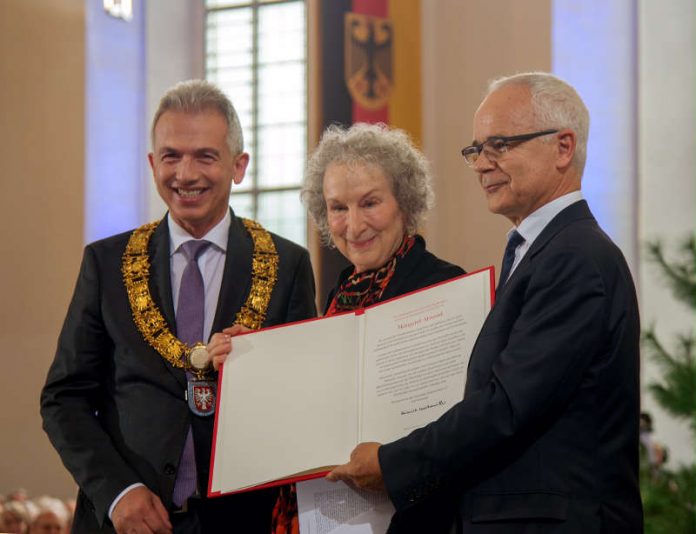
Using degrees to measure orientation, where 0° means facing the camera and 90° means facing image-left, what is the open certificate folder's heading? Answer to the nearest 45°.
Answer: approximately 0°

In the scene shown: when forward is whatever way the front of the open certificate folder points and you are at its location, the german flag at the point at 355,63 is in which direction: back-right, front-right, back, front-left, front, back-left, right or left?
back

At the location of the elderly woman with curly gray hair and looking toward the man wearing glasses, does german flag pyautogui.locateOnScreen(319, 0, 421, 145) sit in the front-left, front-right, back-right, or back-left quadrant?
back-left

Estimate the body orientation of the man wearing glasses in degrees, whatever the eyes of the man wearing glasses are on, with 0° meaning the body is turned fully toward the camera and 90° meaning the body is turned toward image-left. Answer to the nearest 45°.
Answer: approximately 90°

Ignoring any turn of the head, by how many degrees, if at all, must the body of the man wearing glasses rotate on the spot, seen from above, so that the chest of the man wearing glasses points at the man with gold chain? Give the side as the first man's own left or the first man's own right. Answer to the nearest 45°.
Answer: approximately 45° to the first man's own right

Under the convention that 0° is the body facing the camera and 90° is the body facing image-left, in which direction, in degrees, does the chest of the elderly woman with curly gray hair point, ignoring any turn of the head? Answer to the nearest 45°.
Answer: approximately 45°
